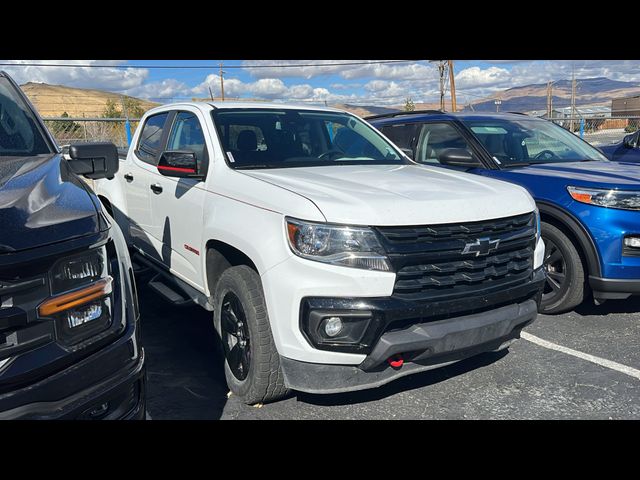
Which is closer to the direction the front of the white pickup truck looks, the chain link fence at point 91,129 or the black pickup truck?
the black pickup truck

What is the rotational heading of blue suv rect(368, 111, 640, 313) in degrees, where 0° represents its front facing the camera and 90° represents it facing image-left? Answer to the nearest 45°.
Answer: approximately 315°

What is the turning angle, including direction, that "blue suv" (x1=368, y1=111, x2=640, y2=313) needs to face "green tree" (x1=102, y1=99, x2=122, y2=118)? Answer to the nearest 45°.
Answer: approximately 180°

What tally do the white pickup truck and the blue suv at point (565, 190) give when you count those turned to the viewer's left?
0

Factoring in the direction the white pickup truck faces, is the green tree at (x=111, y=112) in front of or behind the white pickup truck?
behind

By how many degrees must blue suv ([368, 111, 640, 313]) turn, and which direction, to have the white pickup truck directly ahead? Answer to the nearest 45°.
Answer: approximately 90° to its right

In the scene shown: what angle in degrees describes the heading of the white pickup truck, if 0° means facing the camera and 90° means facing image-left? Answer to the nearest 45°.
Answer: approximately 315°

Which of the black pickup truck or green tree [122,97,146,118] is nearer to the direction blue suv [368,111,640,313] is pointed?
the black pickup truck

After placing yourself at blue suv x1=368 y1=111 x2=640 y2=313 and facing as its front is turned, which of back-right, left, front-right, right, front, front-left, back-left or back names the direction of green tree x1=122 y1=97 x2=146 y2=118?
back

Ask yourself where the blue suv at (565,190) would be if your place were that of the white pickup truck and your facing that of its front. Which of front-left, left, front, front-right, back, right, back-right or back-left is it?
left

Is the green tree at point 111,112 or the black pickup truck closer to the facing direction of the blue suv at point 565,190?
the black pickup truck

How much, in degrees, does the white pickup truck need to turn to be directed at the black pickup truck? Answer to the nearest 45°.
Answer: approximately 90° to its right

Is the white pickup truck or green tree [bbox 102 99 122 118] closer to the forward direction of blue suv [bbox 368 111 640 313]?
the white pickup truck
